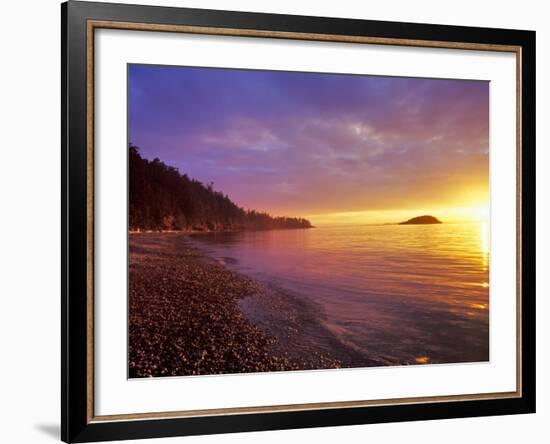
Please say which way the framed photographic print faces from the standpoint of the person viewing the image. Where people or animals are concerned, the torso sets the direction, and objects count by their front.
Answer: facing the viewer and to the right of the viewer
